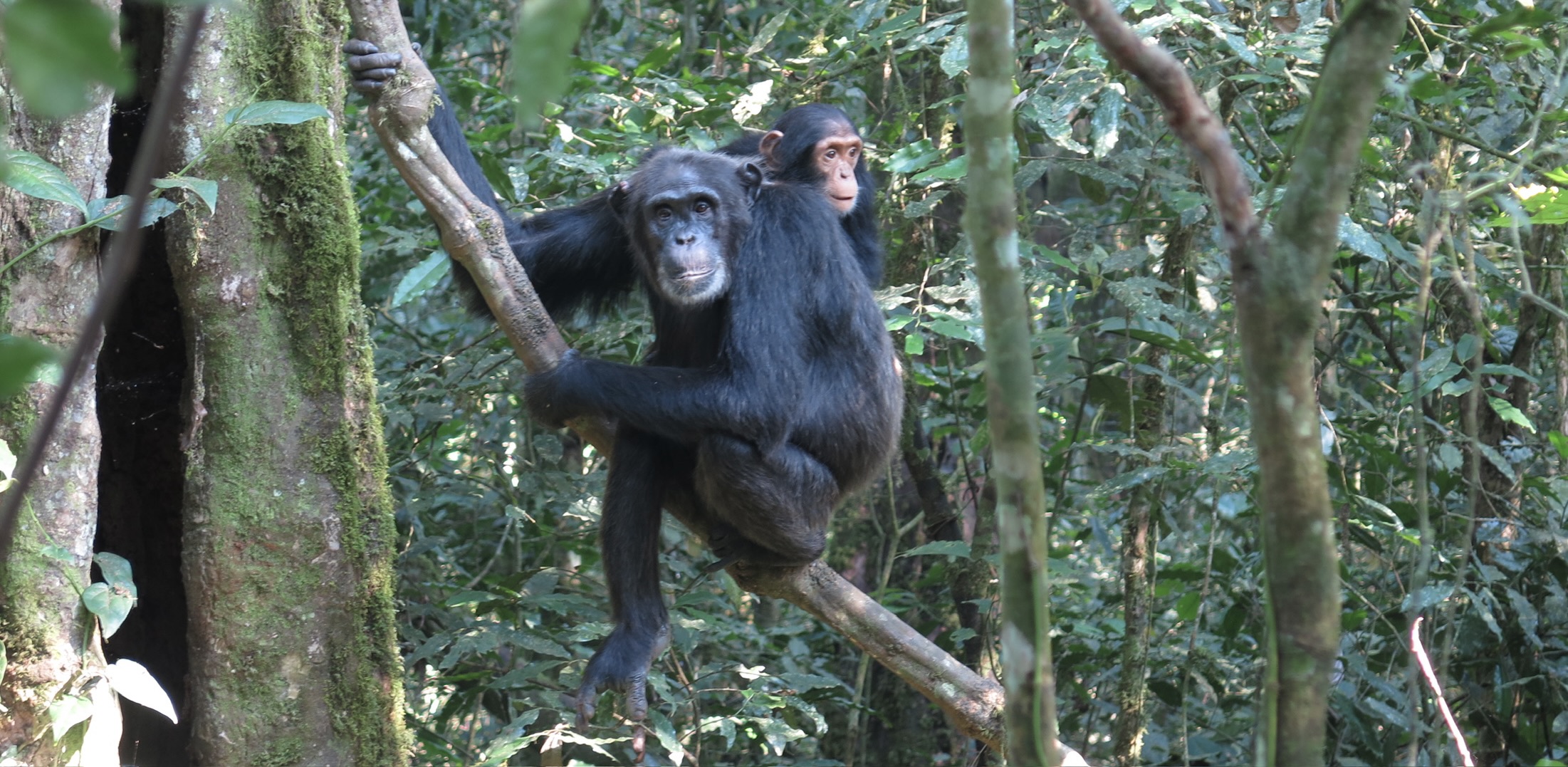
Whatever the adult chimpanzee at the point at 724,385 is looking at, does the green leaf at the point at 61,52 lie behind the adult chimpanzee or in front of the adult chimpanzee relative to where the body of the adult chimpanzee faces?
in front

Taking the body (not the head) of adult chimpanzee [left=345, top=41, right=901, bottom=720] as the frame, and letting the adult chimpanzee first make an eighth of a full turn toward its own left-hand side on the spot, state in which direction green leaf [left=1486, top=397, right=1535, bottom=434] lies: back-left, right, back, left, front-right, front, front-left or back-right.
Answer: left

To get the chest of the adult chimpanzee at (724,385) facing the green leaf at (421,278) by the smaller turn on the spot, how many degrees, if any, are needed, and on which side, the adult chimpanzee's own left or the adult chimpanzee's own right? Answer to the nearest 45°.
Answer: approximately 45° to the adult chimpanzee's own right

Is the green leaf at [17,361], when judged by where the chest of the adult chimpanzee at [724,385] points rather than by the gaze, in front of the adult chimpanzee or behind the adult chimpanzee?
in front

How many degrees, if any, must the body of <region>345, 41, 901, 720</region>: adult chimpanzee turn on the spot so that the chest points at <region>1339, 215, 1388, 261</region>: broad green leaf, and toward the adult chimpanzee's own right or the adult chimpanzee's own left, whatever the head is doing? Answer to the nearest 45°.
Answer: approximately 135° to the adult chimpanzee's own left

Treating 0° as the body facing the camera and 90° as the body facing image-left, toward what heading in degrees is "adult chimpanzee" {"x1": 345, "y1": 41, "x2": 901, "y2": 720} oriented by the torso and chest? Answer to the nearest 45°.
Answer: approximately 45°

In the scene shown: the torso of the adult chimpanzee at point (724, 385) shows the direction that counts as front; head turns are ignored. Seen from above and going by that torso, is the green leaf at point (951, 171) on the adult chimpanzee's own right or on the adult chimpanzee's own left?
on the adult chimpanzee's own left

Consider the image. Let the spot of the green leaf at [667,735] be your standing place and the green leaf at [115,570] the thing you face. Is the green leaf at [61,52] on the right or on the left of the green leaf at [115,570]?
left

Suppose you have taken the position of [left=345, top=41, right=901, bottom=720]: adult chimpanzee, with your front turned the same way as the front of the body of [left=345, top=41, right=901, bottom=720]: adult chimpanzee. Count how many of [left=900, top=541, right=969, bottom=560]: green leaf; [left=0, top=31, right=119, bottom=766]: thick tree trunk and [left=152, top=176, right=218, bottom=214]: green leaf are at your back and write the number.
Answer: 1

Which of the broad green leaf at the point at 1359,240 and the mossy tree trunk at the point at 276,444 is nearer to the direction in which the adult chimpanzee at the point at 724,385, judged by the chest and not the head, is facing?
the mossy tree trunk
